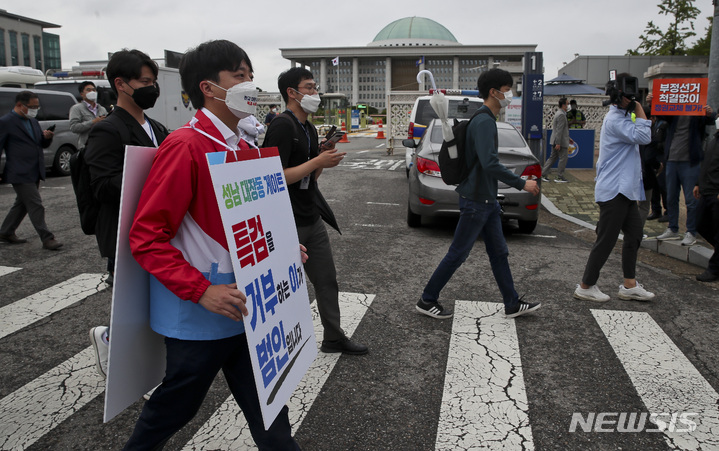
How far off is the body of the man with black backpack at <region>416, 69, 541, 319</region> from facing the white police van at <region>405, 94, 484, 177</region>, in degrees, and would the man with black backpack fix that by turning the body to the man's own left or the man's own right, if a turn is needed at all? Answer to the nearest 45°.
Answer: approximately 90° to the man's own left

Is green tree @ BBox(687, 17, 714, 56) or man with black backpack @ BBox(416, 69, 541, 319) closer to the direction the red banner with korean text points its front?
the man with black backpack

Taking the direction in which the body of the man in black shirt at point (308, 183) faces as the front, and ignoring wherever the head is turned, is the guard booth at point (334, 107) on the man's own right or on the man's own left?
on the man's own left

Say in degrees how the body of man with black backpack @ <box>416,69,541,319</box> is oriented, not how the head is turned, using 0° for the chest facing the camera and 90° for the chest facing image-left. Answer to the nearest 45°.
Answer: approximately 270°

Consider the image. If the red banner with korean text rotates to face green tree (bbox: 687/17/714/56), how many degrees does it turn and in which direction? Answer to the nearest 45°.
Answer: approximately 180°

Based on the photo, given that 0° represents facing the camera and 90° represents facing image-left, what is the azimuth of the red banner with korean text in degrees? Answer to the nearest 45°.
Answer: approximately 0°

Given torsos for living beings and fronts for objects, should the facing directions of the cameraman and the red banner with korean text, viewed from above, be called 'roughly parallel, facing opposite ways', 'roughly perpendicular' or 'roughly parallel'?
roughly perpendicular

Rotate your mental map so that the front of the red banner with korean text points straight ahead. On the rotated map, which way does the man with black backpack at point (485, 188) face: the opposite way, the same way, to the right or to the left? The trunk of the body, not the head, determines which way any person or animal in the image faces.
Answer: to the left
